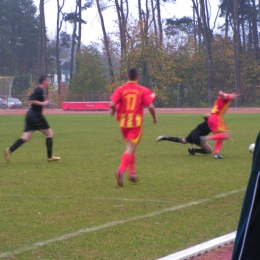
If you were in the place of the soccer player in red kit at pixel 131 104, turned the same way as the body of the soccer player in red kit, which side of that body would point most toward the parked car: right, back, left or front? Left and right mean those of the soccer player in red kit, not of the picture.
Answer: front

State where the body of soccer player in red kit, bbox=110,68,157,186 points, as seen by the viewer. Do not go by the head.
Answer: away from the camera

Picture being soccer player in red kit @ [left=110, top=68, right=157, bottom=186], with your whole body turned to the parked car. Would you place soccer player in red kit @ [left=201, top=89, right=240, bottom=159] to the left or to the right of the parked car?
right

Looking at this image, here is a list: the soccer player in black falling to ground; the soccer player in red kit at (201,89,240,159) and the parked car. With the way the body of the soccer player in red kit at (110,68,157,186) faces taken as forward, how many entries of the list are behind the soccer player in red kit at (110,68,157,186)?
0

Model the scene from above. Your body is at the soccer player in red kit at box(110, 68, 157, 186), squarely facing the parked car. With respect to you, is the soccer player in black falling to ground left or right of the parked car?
right

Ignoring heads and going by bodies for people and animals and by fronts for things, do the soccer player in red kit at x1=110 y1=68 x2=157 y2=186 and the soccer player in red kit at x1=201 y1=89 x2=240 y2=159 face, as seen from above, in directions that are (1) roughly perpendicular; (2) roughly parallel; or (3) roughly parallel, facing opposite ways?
roughly perpendicular
